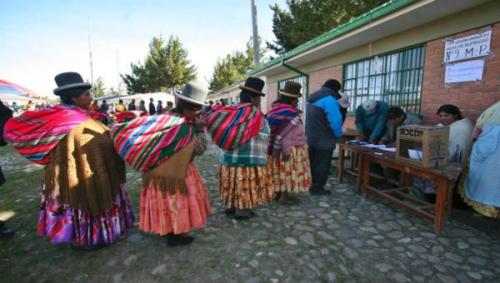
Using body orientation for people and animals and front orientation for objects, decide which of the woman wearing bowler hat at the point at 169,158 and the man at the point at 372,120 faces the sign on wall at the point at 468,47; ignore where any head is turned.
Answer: the woman wearing bowler hat

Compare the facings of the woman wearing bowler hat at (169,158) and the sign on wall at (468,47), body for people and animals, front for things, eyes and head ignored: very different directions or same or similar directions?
very different directions

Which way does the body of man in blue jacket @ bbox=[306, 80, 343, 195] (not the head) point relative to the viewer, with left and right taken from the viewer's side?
facing away from the viewer and to the right of the viewer

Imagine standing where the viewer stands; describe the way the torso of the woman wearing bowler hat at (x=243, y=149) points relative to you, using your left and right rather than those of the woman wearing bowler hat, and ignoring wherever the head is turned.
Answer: facing away from the viewer and to the right of the viewer

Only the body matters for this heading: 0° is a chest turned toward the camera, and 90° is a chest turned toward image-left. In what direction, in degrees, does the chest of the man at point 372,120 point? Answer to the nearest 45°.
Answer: approximately 45°

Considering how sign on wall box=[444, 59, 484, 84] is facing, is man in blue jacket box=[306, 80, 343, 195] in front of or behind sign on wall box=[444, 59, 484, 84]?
in front

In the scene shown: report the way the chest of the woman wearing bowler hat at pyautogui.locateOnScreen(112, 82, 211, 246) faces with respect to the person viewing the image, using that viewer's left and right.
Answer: facing to the right of the viewer

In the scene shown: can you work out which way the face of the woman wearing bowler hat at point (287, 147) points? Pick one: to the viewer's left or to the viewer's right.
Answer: to the viewer's right

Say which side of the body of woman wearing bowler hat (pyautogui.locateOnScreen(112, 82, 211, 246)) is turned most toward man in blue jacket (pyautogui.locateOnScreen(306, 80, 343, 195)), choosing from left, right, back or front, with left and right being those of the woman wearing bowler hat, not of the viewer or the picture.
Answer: front

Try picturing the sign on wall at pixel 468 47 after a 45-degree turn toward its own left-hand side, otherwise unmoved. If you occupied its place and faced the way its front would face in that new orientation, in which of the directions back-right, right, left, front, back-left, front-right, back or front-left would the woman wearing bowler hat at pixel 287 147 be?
front-right

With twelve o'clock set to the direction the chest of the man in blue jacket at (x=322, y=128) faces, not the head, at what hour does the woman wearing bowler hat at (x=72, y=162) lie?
The woman wearing bowler hat is roughly at 6 o'clock from the man in blue jacket.

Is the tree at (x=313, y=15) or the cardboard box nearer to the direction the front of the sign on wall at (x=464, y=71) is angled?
the cardboard box

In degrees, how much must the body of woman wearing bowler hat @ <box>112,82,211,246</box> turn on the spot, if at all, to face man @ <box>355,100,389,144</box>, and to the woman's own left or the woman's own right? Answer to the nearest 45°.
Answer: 0° — they already face them

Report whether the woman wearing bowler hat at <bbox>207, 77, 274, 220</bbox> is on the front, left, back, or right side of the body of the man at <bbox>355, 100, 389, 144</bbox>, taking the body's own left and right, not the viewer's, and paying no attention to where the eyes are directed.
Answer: front
